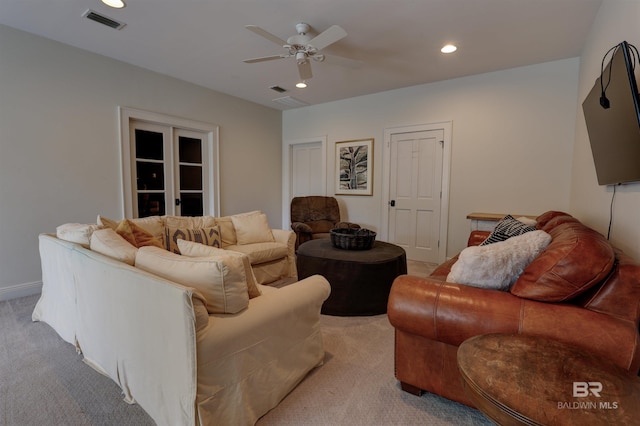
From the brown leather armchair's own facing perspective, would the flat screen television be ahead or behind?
ahead

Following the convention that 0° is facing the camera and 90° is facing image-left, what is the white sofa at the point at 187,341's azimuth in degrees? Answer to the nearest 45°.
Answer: approximately 225°

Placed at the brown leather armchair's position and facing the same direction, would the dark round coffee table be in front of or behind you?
in front

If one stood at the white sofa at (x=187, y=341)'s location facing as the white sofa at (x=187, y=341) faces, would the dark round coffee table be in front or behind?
in front

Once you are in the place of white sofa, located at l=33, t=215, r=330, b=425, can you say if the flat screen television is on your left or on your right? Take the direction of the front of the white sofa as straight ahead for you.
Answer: on your right
